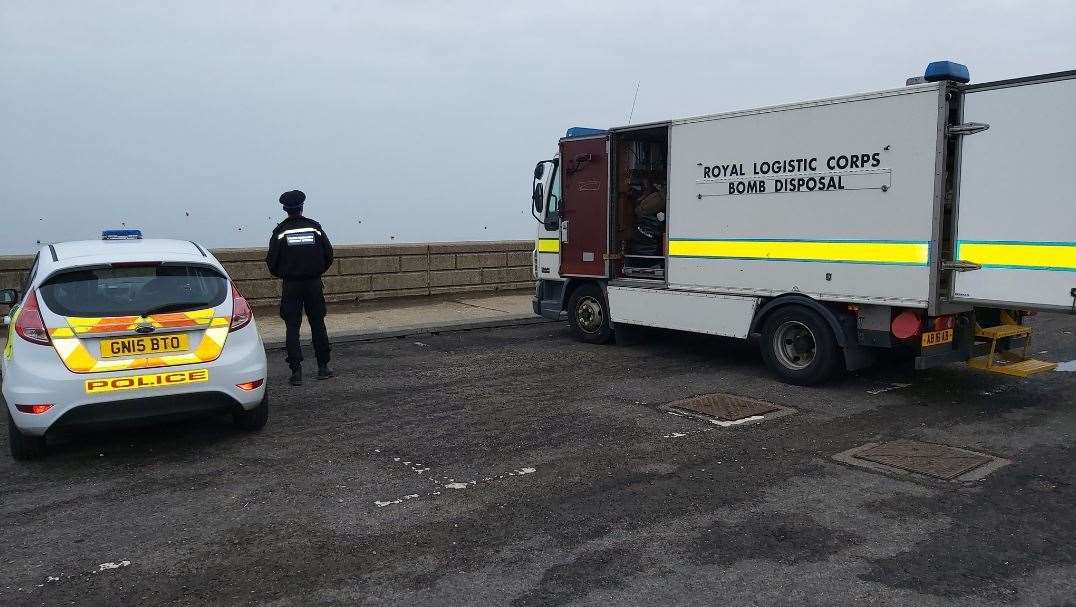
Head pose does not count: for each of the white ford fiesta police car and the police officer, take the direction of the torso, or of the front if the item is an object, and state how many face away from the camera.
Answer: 2

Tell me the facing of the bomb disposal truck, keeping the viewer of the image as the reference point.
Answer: facing away from the viewer and to the left of the viewer

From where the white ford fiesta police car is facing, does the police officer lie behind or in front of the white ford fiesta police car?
in front

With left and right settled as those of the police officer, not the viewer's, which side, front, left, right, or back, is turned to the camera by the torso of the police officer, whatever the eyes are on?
back

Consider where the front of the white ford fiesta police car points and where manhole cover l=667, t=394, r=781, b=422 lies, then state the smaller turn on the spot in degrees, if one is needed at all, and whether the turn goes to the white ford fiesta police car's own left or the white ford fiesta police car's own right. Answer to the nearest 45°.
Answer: approximately 90° to the white ford fiesta police car's own right

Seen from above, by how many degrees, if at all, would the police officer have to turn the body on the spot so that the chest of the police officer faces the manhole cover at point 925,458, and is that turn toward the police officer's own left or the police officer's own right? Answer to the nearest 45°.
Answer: approximately 135° to the police officer's own right

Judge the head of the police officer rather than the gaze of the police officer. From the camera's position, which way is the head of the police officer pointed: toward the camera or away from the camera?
away from the camera

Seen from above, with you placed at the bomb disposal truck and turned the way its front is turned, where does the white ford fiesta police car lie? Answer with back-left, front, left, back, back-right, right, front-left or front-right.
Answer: left

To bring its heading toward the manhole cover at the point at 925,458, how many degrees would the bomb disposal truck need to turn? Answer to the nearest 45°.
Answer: approximately 135° to its left

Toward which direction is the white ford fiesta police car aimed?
away from the camera

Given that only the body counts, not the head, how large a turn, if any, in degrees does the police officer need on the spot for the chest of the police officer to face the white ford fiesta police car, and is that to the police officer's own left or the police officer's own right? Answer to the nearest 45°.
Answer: approximately 135° to the police officer's own left
